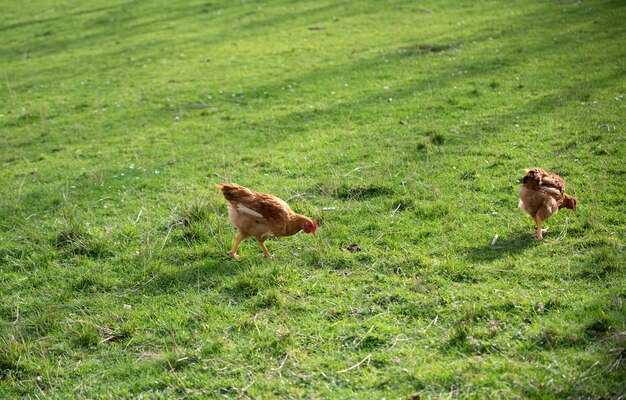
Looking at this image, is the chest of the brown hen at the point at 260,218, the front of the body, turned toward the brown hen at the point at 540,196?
yes

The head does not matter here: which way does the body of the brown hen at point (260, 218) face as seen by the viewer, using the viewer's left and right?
facing to the right of the viewer
